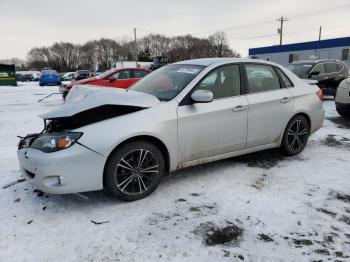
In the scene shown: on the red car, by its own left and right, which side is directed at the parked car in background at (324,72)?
back

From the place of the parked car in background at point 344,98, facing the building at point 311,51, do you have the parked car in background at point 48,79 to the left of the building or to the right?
left

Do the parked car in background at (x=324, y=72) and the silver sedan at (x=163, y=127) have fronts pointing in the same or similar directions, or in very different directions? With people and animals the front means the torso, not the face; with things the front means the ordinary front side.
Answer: same or similar directions

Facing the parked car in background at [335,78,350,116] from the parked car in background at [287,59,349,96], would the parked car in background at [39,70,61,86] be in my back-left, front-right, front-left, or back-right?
back-right

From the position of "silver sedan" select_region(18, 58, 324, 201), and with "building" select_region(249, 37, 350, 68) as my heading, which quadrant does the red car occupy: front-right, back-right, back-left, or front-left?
front-left

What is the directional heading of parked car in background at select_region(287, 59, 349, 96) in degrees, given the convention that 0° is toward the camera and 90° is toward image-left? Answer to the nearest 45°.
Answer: approximately 45°

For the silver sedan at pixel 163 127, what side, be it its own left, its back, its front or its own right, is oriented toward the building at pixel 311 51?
back

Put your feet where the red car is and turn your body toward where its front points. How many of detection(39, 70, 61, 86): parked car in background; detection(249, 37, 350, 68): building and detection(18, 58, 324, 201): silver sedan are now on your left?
1

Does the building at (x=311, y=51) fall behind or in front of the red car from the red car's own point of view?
behind

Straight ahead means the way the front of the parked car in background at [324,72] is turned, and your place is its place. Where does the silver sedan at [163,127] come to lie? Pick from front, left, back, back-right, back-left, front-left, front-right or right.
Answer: front-left

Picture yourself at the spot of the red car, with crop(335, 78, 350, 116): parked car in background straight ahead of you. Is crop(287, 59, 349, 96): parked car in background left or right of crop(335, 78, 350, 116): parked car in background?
left

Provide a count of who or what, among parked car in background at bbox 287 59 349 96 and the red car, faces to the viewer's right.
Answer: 0

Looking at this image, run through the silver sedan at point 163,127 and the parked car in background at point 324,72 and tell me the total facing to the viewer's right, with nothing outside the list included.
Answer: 0

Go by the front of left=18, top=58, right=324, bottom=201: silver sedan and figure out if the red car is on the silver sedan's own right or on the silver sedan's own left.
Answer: on the silver sedan's own right

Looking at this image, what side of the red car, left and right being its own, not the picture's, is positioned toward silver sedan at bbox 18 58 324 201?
left

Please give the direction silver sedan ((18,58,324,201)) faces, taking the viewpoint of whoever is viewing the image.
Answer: facing the viewer and to the left of the viewer

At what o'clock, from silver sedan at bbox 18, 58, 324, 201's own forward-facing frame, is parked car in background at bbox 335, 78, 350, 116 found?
The parked car in background is roughly at 6 o'clock from the silver sedan.

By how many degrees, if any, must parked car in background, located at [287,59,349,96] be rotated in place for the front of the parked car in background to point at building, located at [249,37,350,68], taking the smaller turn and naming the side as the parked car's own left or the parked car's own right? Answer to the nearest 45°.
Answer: approximately 135° to the parked car's own right

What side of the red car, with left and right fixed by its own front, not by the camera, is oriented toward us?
left
